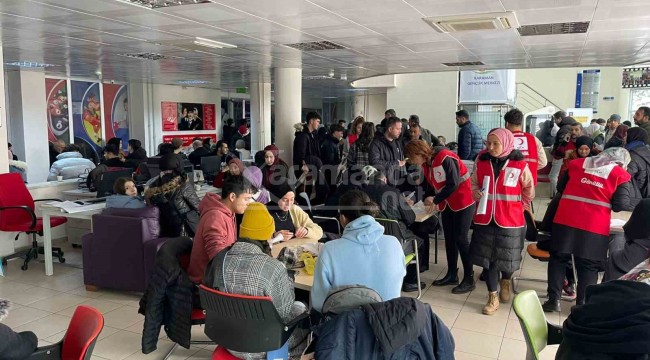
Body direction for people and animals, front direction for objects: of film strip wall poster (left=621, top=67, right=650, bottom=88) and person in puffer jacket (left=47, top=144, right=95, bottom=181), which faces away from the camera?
the person in puffer jacket

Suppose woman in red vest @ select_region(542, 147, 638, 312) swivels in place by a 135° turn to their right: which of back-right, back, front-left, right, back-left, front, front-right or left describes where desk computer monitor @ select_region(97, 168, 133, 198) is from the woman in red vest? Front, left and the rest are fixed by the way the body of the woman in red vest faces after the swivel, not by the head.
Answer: right

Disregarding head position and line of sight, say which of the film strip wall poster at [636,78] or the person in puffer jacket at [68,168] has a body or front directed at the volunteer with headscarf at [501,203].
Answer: the film strip wall poster

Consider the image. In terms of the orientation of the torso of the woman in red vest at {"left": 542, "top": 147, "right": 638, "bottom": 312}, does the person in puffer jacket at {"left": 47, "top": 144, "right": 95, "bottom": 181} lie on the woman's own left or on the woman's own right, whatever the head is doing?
on the woman's own left

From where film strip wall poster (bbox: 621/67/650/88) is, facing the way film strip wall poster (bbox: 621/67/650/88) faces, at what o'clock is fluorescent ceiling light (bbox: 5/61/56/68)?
The fluorescent ceiling light is roughly at 1 o'clock from the film strip wall poster.

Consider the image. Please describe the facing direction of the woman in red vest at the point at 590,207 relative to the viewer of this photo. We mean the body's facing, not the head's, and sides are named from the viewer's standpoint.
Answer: facing away from the viewer and to the right of the viewer

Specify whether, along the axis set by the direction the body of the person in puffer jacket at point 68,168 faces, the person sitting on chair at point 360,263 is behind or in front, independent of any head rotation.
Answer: behind

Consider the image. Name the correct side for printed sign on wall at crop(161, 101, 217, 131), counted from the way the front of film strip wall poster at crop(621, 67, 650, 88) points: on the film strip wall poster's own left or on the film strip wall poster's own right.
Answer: on the film strip wall poster's own right

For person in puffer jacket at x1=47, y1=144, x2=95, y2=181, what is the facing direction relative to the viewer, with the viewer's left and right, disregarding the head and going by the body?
facing away from the viewer
